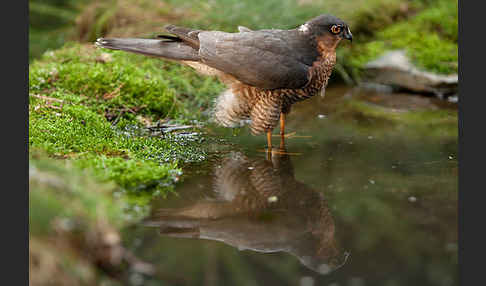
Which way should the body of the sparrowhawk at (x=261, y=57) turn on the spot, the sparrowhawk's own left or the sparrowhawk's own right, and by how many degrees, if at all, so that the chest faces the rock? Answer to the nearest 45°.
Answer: approximately 45° to the sparrowhawk's own left

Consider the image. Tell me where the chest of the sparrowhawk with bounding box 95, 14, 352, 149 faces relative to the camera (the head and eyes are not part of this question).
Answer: to the viewer's right
